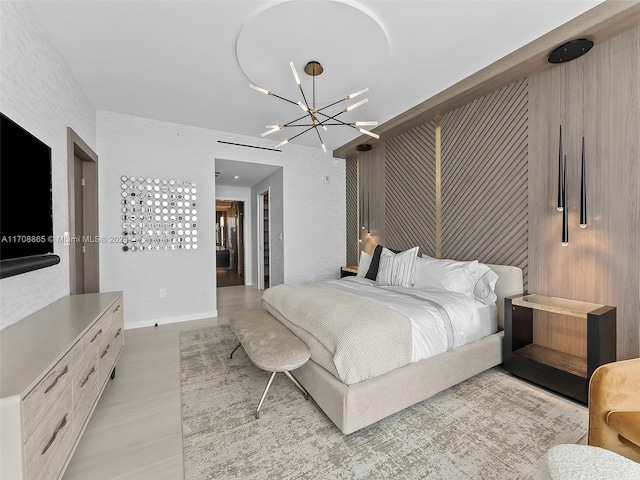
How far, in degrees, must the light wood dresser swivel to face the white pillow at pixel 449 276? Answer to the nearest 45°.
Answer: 0° — it already faces it

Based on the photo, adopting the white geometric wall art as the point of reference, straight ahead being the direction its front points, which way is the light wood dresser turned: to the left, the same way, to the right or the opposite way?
to the left

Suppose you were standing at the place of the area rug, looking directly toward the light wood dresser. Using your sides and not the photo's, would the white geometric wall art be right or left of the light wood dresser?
right

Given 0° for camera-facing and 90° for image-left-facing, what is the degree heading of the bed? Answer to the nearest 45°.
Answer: approximately 45°

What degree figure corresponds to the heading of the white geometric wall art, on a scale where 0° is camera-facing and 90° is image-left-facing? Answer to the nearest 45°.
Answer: approximately 0°

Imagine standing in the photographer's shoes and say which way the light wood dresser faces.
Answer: facing to the right of the viewer

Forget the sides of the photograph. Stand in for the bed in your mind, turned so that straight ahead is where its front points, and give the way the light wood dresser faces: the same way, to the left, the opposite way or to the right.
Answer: the opposite way

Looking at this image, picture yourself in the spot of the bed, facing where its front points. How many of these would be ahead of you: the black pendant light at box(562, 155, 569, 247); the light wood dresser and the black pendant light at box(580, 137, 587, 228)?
1

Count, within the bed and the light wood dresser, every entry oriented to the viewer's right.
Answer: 1

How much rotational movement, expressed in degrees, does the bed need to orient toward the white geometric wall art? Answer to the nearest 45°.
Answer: approximately 45° to its right

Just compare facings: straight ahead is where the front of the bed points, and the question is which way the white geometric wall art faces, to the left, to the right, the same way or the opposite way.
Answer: to the left
